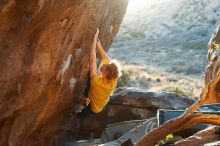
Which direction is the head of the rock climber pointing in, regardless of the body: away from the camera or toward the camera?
away from the camera

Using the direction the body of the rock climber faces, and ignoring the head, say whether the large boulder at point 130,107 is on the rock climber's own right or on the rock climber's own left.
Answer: on the rock climber's own right

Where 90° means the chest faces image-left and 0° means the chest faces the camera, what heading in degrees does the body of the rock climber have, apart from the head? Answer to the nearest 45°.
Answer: approximately 135°
